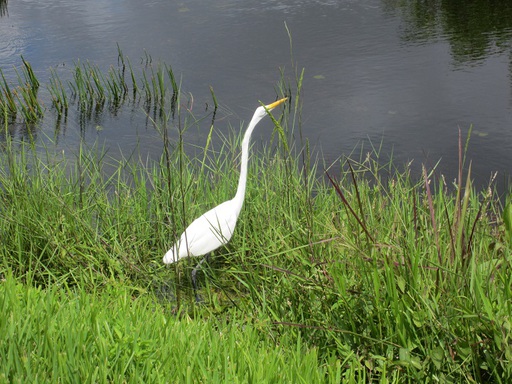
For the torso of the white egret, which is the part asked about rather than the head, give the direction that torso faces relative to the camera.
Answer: to the viewer's right
